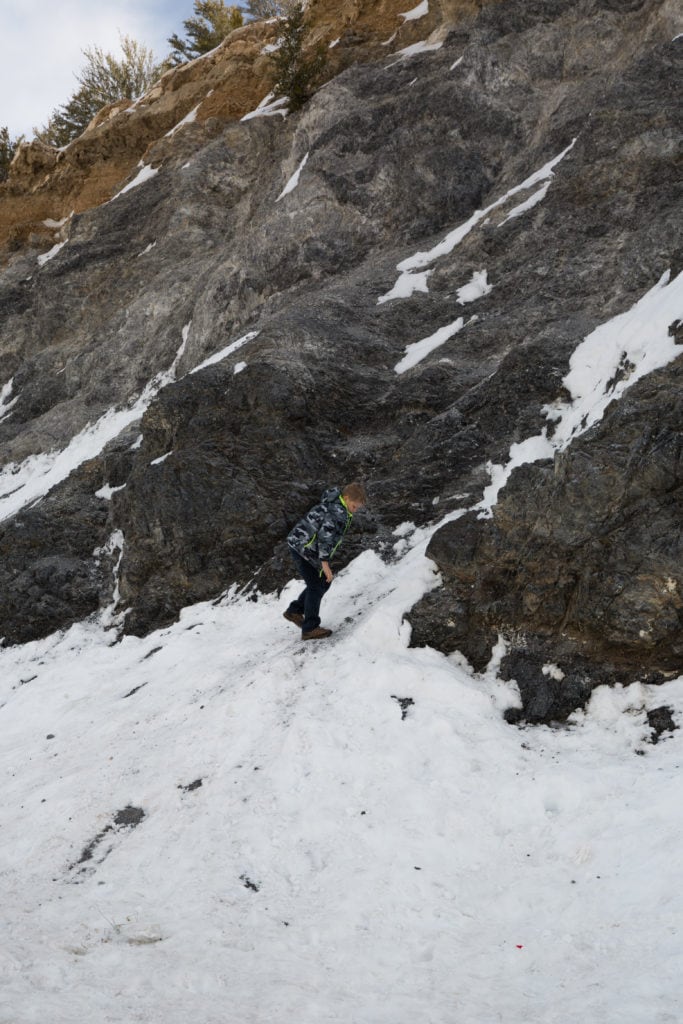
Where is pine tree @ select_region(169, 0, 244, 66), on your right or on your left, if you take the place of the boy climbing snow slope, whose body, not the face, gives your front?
on your left

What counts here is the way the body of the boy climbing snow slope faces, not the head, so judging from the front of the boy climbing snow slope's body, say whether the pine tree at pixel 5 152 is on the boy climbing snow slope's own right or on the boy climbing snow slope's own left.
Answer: on the boy climbing snow slope's own left

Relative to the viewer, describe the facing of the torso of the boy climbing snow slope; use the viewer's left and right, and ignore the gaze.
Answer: facing to the right of the viewer

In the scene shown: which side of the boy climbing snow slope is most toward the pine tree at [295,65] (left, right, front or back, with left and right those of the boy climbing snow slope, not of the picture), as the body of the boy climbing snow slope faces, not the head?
left
